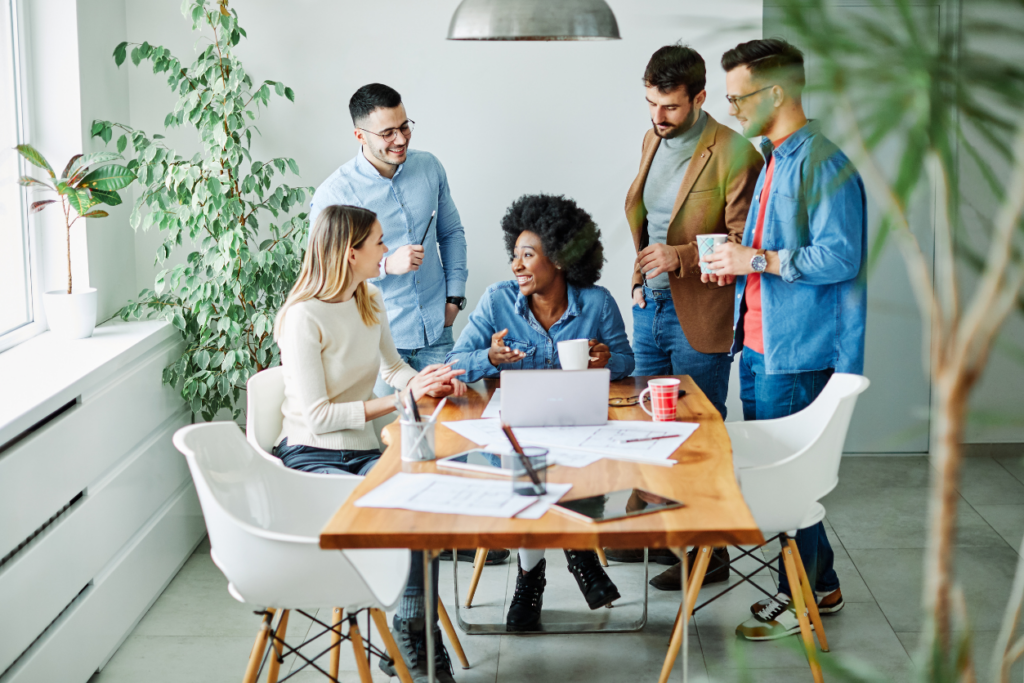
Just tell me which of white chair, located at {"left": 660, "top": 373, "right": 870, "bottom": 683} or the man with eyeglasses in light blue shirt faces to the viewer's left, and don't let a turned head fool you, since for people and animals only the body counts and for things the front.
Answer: the white chair

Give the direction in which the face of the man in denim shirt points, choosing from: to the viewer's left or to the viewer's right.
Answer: to the viewer's left

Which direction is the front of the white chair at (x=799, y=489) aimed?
to the viewer's left

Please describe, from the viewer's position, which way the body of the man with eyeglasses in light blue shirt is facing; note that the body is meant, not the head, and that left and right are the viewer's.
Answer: facing the viewer and to the right of the viewer

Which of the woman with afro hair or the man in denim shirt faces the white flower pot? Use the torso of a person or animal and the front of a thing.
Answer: the man in denim shirt

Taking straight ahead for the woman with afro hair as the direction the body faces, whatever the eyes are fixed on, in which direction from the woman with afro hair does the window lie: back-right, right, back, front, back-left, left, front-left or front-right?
right

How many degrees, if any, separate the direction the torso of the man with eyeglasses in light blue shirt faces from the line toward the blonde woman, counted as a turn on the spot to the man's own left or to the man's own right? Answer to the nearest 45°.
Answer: approximately 45° to the man's own right

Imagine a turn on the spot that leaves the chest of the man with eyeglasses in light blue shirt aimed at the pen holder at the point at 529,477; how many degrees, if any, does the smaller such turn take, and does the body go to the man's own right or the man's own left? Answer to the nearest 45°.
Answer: approximately 45° to the man's own right

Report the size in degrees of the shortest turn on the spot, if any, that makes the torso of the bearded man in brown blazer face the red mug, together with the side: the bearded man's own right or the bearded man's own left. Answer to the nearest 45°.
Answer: approximately 45° to the bearded man's own left

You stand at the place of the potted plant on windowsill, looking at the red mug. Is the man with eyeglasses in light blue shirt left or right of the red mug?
left

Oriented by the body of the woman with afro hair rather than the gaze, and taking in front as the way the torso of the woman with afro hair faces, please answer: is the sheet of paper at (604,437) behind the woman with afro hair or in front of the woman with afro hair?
in front

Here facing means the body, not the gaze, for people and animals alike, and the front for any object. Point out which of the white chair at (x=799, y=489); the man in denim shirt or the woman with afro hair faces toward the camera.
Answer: the woman with afro hair

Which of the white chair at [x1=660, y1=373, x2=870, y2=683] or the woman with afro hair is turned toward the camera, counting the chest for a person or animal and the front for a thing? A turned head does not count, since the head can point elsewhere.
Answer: the woman with afro hair

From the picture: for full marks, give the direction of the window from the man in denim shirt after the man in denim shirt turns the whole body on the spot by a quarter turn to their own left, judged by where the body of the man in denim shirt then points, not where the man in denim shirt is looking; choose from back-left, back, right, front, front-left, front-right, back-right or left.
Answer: right

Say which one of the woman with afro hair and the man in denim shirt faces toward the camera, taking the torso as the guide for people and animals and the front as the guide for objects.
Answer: the woman with afro hair

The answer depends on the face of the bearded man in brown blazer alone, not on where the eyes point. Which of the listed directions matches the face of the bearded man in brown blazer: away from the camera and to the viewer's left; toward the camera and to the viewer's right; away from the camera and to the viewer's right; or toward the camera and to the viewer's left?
toward the camera and to the viewer's left

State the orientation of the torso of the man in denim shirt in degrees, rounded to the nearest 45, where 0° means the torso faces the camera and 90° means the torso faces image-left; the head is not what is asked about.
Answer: approximately 90°
